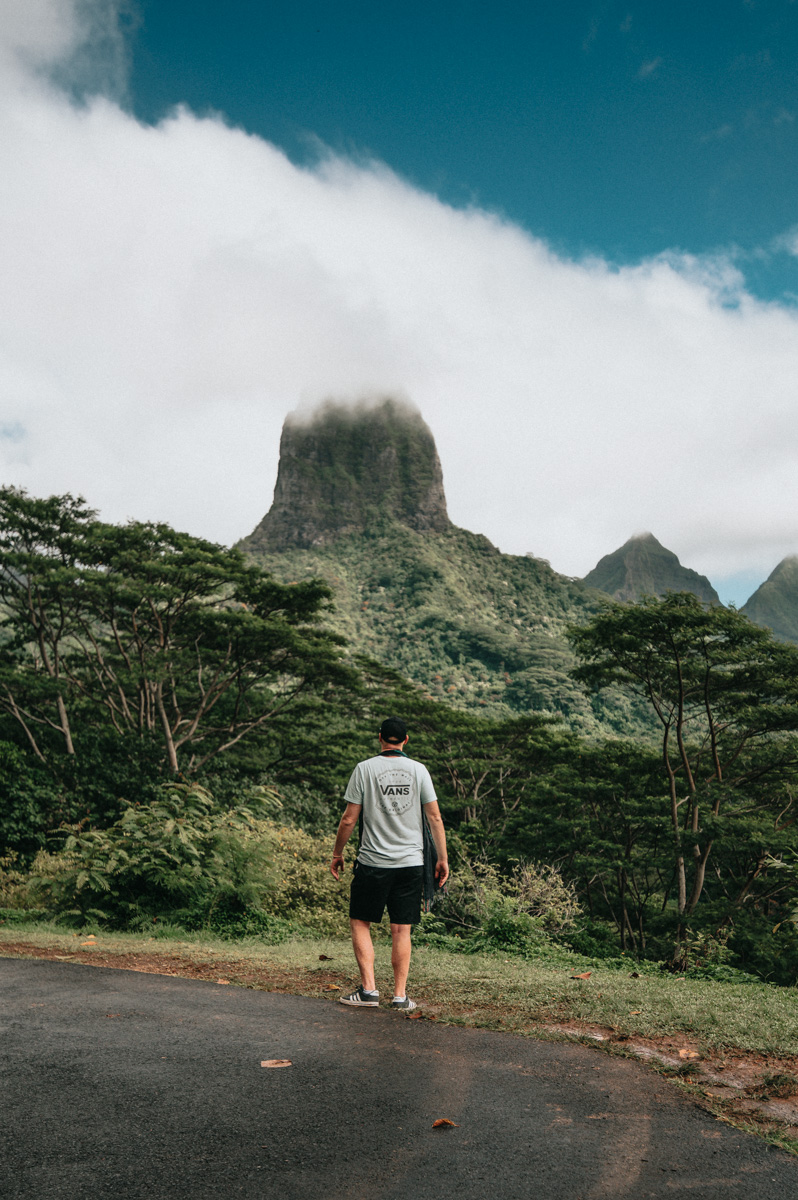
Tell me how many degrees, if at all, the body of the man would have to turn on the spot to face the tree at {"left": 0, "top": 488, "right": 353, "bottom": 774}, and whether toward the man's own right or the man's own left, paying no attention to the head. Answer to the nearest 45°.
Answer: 0° — they already face it

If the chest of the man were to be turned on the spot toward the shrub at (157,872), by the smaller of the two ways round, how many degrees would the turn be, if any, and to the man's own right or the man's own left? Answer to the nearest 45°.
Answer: approximately 45° to the man's own left

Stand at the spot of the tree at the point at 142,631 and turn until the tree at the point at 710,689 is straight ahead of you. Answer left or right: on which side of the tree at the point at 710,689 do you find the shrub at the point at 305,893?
right

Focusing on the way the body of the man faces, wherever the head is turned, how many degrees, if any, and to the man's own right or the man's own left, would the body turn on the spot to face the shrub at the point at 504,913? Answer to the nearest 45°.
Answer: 0° — they already face it

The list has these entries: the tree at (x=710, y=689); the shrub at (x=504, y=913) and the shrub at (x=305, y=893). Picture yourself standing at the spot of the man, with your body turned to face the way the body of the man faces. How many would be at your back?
0

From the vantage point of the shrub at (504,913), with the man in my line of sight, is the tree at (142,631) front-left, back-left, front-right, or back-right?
back-right

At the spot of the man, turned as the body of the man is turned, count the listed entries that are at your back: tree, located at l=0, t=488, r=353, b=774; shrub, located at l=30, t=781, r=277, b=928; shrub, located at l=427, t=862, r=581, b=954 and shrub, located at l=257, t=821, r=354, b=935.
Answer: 0

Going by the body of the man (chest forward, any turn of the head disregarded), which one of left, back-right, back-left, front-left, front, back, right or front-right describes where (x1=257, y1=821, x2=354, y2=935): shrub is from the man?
front

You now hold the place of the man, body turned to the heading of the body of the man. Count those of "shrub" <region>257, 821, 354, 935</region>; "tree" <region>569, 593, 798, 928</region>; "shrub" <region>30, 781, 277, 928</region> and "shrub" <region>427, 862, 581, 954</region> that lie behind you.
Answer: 0

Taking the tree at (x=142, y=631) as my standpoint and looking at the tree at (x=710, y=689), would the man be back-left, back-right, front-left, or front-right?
front-right

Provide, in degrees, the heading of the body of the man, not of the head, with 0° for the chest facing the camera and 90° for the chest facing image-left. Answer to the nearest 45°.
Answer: approximately 180°

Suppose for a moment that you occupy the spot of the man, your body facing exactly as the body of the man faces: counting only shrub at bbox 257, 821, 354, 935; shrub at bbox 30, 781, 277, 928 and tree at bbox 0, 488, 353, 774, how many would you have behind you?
0

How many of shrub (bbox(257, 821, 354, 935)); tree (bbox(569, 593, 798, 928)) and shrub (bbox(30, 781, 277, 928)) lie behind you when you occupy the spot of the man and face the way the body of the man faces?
0

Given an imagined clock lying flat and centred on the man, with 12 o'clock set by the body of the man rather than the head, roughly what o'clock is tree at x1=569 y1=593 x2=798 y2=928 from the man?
The tree is roughly at 1 o'clock from the man.

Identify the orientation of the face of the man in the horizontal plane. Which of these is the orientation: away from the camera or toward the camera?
away from the camera

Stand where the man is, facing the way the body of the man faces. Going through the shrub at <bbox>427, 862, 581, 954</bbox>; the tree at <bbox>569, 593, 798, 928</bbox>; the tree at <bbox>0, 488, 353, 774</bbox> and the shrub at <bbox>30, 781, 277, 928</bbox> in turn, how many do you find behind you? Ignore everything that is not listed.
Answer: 0
